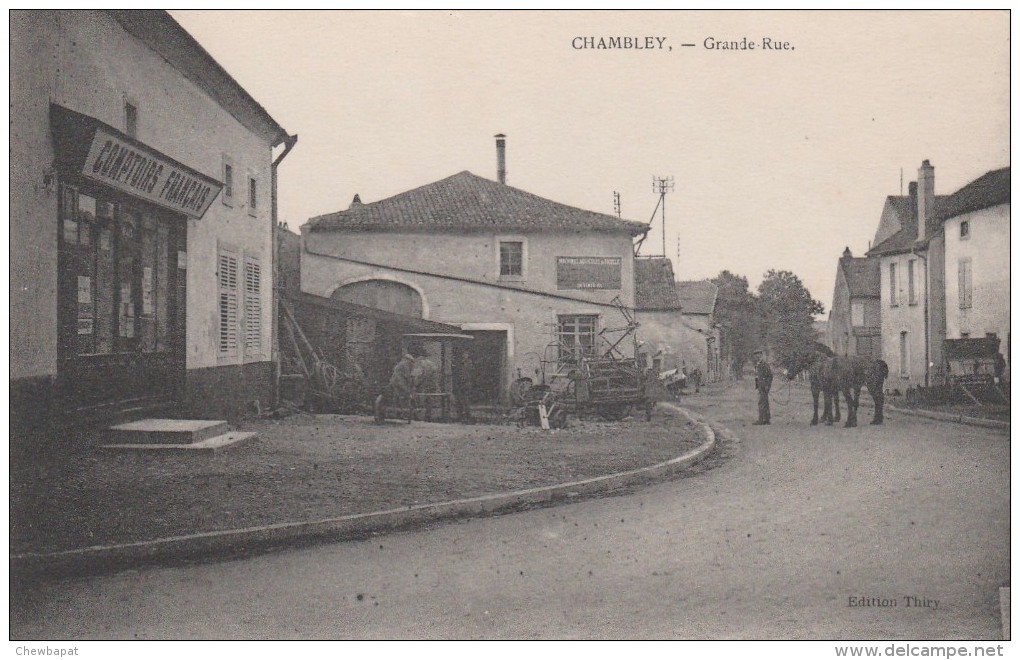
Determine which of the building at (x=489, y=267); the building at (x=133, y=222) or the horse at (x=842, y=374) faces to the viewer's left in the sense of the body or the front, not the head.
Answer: the horse

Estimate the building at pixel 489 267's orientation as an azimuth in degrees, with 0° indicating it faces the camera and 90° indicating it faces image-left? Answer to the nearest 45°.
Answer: approximately 0°

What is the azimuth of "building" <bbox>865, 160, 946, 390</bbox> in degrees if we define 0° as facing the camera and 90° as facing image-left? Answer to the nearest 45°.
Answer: approximately 45°

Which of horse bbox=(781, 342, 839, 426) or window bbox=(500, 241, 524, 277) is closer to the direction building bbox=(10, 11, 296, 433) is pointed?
the horse

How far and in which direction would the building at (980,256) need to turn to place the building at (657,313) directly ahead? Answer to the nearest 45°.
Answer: approximately 90° to its right

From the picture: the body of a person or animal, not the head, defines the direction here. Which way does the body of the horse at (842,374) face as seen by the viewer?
to the viewer's left

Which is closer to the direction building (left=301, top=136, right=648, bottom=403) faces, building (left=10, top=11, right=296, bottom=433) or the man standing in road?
the building

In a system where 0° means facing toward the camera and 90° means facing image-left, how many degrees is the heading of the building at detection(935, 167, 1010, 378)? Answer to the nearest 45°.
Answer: approximately 45°

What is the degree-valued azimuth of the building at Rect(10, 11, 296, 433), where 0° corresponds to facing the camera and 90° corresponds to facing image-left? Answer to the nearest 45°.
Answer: approximately 315°
